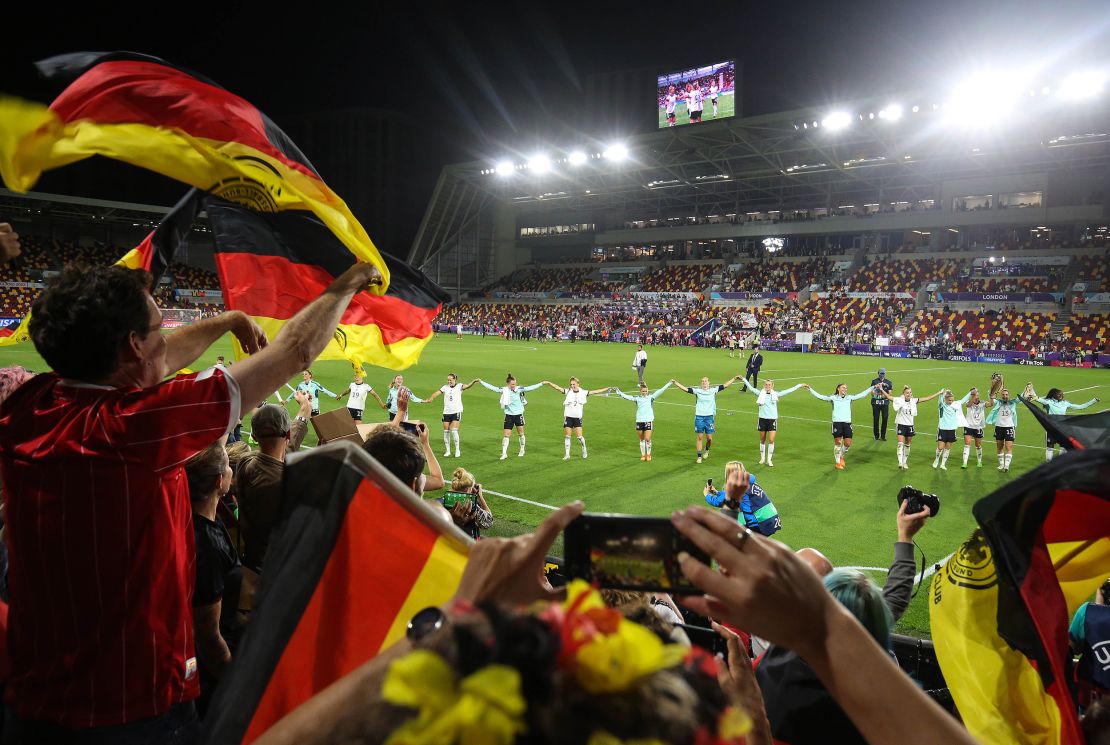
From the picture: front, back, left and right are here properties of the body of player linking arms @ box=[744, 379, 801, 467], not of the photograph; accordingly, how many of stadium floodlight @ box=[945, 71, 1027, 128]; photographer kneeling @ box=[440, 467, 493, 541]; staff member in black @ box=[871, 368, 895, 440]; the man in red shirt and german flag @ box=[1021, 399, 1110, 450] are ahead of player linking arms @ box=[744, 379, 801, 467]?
3

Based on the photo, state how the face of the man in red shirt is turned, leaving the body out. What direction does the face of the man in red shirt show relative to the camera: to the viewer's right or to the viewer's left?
to the viewer's right

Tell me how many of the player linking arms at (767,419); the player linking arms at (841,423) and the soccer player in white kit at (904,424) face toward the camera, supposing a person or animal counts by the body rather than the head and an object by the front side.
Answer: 3

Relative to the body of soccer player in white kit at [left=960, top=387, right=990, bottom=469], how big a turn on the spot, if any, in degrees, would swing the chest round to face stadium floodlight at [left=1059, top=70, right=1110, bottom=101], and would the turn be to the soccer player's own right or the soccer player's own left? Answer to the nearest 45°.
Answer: approximately 180°

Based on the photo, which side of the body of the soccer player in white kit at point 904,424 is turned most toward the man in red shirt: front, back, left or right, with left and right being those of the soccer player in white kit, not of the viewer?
front

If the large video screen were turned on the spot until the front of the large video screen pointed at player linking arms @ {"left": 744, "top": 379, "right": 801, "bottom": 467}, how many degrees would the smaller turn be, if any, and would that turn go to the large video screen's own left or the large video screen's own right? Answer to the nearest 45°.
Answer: approximately 45° to the large video screen's own left

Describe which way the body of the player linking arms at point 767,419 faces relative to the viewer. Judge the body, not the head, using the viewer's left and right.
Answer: facing the viewer

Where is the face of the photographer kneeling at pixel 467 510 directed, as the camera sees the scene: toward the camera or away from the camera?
away from the camera

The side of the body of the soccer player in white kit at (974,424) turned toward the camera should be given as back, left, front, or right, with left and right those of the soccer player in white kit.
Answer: front

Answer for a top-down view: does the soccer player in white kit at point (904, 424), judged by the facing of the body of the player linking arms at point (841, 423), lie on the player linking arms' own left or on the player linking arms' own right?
on the player linking arms' own left

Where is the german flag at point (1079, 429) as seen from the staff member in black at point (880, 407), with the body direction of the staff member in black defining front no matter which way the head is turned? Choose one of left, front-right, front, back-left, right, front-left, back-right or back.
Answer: front

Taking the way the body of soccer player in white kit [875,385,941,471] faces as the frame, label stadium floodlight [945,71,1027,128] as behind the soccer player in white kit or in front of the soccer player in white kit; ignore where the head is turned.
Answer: behind

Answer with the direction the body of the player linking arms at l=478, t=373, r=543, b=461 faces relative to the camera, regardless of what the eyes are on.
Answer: toward the camera
